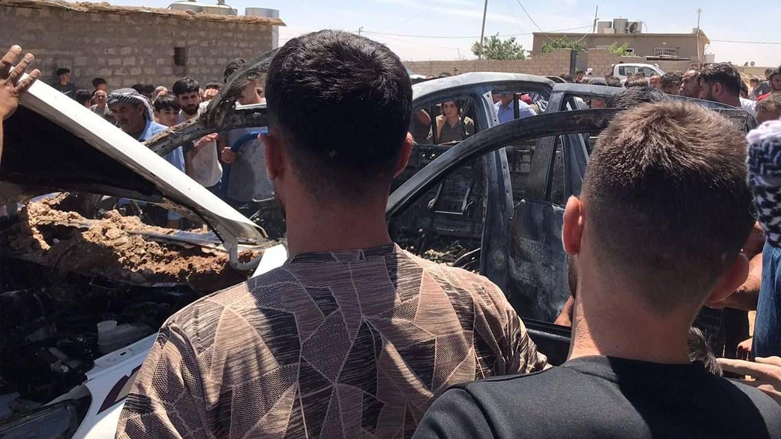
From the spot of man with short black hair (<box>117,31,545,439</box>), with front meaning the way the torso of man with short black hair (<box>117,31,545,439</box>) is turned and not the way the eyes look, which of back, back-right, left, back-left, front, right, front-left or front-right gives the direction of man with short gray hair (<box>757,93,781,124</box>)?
front-right

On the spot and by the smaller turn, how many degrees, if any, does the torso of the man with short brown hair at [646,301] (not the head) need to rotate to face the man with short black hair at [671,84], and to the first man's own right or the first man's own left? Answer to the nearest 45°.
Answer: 0° — they already face them

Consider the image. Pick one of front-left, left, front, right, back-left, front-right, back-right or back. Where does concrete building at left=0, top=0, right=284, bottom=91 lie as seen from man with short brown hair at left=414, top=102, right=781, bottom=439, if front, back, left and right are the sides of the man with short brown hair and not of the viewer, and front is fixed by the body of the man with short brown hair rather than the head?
front-left

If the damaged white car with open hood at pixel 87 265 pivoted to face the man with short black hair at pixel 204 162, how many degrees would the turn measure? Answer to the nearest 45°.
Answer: approximately 135° to its right

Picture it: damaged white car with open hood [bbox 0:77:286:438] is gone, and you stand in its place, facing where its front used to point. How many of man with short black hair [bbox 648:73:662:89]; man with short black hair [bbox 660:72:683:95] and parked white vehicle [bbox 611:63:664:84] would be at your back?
3

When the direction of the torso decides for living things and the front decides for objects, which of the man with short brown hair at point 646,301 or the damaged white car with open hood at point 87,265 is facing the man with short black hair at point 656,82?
the man with short brown hair at point 646,301

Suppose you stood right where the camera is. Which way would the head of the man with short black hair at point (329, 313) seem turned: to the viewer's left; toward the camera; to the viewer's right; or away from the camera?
away from the camera

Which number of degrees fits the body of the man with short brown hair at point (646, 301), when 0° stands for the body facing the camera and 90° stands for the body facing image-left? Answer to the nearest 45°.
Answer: approximately 180°

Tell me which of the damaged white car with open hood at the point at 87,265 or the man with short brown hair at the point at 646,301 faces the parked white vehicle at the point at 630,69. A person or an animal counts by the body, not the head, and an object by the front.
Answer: the man with short brown hair

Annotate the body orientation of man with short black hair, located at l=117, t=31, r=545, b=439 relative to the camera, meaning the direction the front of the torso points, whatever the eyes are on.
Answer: away from the camera

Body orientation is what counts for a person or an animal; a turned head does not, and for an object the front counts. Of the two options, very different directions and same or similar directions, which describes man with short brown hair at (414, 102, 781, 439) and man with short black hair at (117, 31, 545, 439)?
same or similar directions

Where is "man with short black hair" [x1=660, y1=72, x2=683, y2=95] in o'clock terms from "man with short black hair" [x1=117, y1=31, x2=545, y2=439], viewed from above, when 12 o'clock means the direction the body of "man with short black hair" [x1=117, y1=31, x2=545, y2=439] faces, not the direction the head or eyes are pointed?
"man with short black hair" [x1=660, y1=72, x2=683, y2=95] is roughly at 1 o'clock from "man with short black hair" [x1=117, y1=31, x2=545, y2=439].

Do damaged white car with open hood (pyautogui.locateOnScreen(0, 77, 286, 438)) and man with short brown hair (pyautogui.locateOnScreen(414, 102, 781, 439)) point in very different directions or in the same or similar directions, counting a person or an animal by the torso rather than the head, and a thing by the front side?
very different directions

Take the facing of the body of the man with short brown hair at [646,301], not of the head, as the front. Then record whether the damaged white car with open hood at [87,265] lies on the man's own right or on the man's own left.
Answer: on the man's own left

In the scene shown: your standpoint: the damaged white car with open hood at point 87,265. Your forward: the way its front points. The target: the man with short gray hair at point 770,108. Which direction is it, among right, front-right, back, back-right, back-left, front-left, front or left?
back-left

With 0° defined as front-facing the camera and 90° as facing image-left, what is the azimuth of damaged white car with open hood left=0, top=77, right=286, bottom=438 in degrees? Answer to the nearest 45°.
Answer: approximately 45°

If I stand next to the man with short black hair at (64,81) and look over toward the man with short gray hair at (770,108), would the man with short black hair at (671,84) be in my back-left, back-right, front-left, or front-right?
front-left

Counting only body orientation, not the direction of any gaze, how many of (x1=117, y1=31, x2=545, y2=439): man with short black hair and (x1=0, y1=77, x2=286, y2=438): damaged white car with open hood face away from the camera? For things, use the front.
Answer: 1

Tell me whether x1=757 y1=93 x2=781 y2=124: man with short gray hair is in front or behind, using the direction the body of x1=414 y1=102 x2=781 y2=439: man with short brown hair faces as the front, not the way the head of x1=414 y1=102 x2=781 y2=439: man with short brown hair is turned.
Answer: in front
